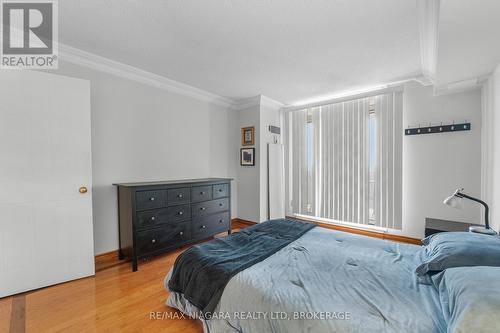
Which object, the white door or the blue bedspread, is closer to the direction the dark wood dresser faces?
the blue bedspread

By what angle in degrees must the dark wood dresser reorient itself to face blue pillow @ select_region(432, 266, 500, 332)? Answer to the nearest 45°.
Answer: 0° — it already faces it

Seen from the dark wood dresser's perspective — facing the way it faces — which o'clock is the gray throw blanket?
The gray throw blanket is roughly at 1 o'clock from the dark wood dresser.

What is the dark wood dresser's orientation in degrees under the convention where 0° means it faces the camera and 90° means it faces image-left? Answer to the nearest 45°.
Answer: approximately 315°

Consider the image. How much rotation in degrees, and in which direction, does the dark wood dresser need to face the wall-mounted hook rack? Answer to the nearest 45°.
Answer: approximately 45° to its left

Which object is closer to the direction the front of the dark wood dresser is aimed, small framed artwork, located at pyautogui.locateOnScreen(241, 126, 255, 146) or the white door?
the small framed artwork

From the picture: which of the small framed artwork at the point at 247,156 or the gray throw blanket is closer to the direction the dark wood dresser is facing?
the gray throw blanket

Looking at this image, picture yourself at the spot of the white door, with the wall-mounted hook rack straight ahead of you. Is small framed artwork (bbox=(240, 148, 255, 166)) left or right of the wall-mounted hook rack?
left

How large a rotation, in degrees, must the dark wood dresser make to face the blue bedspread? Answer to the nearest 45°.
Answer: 0° — it already faces it
